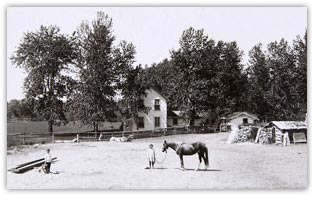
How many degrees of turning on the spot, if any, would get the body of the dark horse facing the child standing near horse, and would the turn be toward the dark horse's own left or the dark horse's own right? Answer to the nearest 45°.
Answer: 0° — it already faces them

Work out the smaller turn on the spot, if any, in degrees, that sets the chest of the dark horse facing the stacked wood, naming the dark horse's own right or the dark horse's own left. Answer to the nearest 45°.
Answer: approximately 135° to the dark horse's own right

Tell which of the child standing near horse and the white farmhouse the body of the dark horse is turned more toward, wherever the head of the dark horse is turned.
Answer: the child standing near horse

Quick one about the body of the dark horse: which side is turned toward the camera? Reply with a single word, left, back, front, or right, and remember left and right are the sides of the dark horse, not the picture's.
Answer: left
